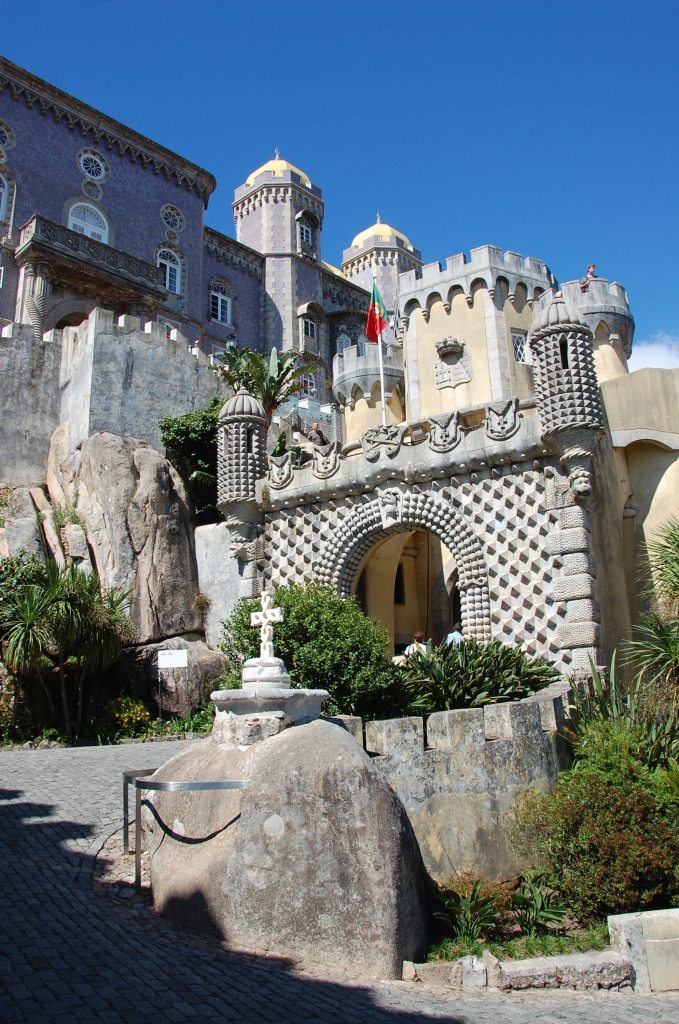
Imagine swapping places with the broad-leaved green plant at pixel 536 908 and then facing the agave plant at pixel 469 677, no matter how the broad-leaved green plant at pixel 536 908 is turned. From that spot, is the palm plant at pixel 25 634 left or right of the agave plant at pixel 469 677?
left

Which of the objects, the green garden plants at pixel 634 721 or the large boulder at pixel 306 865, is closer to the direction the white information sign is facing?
the large boulder

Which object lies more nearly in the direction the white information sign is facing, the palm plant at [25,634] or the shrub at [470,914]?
the shrub

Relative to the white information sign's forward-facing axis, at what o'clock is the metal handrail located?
The metal handrail is roughly at 12 o'clock from the white information sign.

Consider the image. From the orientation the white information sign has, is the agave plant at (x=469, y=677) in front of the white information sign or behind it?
in front

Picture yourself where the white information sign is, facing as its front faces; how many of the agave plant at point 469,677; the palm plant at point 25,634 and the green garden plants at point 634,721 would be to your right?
1

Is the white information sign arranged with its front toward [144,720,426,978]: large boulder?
yes

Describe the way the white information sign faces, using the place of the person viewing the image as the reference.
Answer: facing the viewer

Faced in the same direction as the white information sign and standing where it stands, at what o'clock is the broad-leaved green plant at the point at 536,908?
The broad-leaved green plant is roughly at 11 o'clock from the white information sign.
